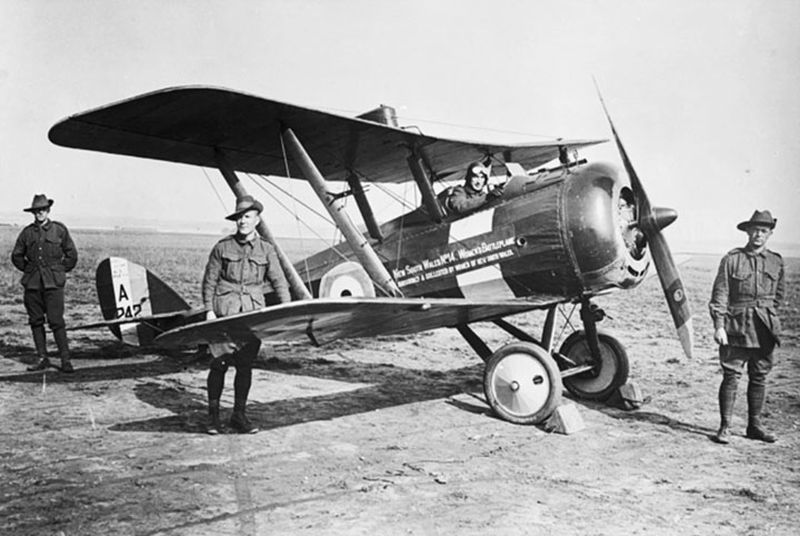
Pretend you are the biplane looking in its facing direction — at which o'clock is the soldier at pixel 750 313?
The soldier is roughly at 11 o'clock from the biplane.

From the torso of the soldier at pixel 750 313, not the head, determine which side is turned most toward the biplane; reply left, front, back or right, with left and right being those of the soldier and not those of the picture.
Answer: right

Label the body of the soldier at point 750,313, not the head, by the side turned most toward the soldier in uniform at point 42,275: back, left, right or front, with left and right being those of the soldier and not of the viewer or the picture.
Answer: right

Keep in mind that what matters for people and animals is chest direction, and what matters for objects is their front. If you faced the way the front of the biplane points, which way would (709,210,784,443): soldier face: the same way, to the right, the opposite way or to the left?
to the right

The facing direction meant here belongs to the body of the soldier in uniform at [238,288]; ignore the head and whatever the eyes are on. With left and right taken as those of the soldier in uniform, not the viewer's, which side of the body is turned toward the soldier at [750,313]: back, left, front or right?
left

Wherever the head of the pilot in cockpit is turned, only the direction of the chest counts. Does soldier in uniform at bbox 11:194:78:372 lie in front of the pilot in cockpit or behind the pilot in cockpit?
behind

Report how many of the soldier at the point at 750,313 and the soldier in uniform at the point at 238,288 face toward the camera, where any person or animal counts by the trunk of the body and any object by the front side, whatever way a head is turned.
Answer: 2

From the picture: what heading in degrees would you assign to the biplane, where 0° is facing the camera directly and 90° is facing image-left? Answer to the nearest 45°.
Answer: approximately 315°

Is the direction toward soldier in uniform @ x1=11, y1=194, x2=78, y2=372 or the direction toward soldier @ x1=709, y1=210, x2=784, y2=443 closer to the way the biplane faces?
the soldier

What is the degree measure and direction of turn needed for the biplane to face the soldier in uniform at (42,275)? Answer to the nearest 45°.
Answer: approximately 180°

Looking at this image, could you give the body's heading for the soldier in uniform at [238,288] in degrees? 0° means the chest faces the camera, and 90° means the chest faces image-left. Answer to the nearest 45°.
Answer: approximately 0°

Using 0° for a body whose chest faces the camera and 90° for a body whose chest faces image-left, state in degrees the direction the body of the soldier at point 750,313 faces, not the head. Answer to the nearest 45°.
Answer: approximately 0°

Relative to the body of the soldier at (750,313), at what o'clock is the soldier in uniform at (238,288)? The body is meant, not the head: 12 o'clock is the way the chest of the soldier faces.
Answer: The soldier in uniform is roughly at 2 o'clock from the soldier.

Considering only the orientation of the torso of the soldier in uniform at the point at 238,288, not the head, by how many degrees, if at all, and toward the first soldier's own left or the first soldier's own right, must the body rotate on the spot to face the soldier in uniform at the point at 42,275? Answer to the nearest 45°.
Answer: approximately 135° to the first soldier's own right
